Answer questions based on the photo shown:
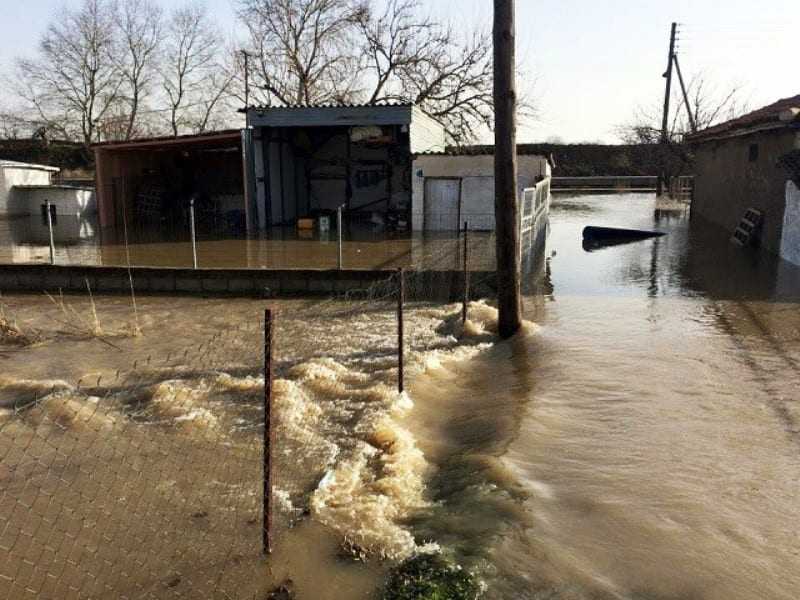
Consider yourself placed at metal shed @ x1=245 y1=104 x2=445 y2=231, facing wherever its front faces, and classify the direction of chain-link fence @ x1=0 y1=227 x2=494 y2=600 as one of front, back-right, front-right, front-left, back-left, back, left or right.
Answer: front

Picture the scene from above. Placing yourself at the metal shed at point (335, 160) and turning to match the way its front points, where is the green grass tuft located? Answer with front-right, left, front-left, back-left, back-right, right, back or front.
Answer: front

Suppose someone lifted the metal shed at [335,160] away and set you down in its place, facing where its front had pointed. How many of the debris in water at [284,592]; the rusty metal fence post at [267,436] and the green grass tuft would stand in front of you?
3

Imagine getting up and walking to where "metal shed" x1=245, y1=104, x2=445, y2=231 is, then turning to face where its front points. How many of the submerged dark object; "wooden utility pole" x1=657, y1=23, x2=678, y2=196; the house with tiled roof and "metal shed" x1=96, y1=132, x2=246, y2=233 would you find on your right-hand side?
1

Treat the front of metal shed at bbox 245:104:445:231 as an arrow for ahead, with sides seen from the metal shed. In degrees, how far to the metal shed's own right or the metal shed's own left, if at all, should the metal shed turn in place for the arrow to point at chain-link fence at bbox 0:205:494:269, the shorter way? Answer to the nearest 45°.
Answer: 0° — it already faces it

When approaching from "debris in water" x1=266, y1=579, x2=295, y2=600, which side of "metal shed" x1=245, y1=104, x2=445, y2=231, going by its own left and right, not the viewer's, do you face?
front

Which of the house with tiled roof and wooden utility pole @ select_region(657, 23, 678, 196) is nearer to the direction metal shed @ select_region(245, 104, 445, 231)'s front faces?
the house with tiled roof

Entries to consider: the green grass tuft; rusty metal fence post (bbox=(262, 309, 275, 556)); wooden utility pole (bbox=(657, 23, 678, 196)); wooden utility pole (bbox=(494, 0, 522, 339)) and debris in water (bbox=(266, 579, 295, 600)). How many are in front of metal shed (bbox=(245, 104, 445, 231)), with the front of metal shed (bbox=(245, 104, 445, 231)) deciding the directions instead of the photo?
4

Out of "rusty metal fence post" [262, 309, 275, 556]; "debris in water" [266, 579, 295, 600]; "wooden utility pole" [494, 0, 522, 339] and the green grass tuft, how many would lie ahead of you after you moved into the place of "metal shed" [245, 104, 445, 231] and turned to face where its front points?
4

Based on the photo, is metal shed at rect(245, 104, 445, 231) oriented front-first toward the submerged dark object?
no

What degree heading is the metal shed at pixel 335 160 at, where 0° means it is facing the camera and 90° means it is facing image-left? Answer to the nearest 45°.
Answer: approximately 0°

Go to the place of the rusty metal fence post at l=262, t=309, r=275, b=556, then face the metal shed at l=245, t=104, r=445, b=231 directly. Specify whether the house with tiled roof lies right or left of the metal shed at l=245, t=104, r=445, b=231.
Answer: right

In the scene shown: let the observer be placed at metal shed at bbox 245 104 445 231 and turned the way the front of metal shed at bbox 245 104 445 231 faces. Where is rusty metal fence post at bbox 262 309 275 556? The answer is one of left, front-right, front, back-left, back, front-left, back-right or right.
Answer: front

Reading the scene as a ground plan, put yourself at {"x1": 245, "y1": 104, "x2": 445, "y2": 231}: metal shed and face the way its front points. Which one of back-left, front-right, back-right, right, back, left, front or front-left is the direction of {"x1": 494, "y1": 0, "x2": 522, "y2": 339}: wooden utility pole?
front
